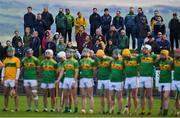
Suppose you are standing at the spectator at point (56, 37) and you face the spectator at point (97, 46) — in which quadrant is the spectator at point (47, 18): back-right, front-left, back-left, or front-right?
back-left

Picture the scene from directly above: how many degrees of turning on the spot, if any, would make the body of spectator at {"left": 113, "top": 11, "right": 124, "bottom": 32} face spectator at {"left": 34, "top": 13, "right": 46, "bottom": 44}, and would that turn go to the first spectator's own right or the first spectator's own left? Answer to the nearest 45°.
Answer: approximately 90° to the first spectator's own right

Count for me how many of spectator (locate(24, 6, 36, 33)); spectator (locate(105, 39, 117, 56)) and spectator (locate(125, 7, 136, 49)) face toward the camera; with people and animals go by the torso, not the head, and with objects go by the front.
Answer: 3

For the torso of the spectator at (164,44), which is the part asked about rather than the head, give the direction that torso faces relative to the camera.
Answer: toward the camera

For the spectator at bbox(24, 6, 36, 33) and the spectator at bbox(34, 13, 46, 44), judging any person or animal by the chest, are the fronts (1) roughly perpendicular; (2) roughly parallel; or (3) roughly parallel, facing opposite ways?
roughly parallel

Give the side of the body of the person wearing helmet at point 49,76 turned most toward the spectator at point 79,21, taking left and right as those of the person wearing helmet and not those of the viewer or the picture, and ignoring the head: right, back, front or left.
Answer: back

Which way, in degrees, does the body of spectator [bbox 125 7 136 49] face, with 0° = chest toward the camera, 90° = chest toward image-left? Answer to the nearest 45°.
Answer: approximately 0°

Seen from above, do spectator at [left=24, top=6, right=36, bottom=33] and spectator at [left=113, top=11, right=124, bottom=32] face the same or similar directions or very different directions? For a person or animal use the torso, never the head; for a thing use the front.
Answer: same or similar directions

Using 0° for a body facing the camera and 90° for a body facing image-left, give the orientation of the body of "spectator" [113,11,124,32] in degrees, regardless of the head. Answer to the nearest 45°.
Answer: approximately 0°

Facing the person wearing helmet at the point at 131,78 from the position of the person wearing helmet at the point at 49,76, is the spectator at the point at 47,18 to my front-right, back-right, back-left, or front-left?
back-left

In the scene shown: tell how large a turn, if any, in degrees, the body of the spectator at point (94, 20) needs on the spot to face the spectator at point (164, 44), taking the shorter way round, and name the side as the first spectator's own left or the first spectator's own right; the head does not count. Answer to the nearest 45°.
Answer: approximately 45° to the first spectator's own left

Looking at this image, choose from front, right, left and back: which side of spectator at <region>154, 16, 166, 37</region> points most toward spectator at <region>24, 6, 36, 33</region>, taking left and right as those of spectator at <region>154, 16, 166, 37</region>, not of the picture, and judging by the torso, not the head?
right
